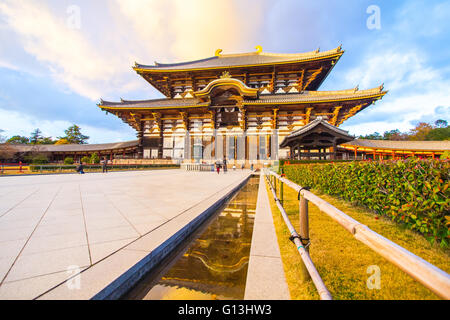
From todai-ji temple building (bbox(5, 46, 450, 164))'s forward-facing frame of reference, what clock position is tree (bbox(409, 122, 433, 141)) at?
The tree is roughly at 8 o'clock from the todai-ji temple building.

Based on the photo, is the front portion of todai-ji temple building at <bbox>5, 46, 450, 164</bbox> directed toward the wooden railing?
yes

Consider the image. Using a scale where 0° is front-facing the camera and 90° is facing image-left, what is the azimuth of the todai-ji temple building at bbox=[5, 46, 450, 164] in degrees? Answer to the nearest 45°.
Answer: approximately 0°

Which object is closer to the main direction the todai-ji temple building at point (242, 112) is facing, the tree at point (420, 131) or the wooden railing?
the wooden railing

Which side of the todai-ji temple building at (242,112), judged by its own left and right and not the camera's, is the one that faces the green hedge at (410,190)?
front

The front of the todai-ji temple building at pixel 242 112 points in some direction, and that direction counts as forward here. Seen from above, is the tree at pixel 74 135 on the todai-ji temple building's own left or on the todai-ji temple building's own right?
on the todai-ji temple building's own right

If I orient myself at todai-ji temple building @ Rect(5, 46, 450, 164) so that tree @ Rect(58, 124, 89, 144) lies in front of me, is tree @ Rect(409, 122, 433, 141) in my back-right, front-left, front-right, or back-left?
back-right

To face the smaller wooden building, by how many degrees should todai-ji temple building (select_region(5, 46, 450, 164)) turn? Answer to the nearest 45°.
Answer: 0° — it already faces it

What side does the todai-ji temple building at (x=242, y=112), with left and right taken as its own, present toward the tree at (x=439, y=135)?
left

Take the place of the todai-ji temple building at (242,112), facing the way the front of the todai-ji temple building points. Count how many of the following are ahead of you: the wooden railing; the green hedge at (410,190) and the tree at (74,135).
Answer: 2

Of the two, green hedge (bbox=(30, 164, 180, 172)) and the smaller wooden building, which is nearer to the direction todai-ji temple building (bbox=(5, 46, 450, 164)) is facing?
the smaller wooden building
